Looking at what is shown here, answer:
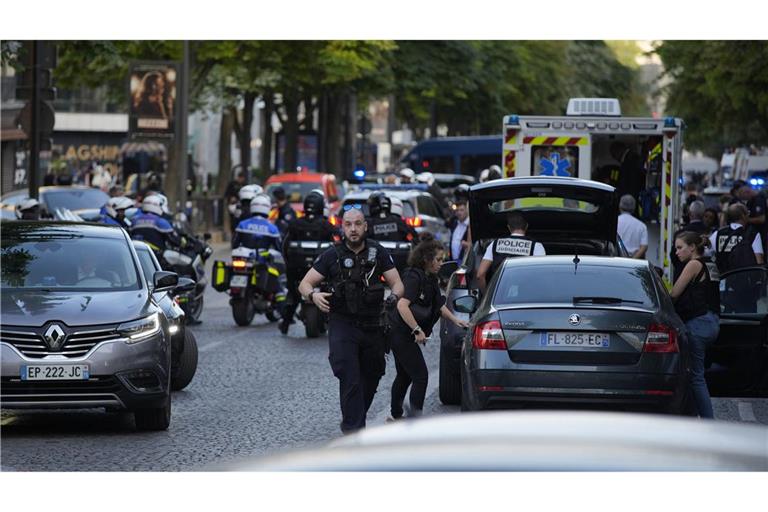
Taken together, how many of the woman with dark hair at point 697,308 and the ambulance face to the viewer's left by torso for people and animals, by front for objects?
1

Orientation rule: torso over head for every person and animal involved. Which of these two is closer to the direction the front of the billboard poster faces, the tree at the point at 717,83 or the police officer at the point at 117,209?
the police officer

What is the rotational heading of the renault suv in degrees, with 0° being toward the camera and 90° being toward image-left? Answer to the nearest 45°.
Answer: approximately 0°

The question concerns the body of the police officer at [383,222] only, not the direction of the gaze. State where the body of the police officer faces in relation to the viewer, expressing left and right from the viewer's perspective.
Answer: facing away from the viewer

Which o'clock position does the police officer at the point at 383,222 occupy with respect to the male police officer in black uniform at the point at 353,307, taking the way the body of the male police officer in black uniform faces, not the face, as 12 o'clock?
The police officer is roughly at 6 o'clock from the male police officer in black uniform.

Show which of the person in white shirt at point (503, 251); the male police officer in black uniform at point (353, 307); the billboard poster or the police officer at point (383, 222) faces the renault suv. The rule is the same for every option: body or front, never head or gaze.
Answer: the billboard poster

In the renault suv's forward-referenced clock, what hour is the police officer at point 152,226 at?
The police officer is roughly at 6 o'clock from the renault suv.

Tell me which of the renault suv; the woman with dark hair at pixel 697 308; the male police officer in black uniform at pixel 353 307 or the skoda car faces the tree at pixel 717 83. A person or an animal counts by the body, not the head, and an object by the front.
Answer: the skoda car

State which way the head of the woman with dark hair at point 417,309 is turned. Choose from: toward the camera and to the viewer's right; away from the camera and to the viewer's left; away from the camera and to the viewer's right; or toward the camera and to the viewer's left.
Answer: toward the camera and to the viewer's right
